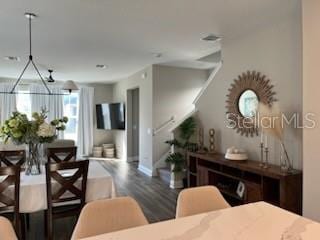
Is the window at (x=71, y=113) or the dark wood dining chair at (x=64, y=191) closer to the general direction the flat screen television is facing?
the dark wood dining chair

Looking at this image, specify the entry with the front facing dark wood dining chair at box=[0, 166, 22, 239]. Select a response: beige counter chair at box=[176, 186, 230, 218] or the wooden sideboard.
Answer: the wooden sideboard

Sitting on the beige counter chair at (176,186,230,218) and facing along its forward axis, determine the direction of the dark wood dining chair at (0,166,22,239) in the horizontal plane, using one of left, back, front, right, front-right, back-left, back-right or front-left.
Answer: back-right

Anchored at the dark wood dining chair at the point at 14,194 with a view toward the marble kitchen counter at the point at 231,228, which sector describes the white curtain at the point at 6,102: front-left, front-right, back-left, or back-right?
back-left

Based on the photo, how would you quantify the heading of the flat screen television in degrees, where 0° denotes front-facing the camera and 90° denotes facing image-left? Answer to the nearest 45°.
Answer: approximately 45°

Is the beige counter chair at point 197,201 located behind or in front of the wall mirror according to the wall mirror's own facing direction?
in front

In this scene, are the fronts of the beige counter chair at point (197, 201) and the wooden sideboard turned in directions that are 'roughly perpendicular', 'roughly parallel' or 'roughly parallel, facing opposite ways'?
roughly perpendicular

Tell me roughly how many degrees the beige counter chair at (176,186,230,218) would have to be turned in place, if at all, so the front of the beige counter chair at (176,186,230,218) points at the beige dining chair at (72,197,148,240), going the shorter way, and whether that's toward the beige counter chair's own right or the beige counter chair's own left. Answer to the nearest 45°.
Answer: approximately 90° to the beige counter chair's own right

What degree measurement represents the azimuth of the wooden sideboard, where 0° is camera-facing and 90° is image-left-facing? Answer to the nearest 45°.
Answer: approximately 45°

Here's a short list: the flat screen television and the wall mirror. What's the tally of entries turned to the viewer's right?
0

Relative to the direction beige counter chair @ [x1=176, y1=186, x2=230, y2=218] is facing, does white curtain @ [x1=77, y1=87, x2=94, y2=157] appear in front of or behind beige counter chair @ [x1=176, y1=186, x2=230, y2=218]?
behind

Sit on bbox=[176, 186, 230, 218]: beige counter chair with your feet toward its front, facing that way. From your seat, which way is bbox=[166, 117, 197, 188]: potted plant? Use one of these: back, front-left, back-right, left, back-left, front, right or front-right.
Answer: back-left

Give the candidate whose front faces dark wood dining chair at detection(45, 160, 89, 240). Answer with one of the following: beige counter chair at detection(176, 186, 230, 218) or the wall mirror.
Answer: the wall mirror

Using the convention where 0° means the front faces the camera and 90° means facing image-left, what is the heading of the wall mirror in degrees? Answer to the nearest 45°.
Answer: approximately 45°

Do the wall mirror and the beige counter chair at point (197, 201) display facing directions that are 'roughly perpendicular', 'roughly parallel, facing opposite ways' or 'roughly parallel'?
roughly perpendicular
